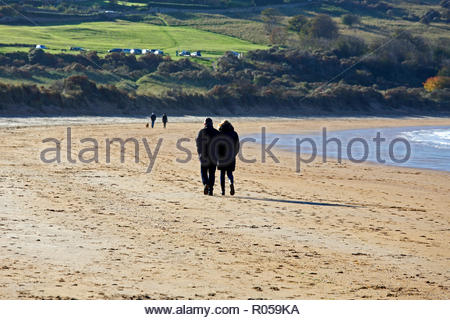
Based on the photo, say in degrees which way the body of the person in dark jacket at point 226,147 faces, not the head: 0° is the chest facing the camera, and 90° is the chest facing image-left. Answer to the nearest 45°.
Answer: approximately 180°

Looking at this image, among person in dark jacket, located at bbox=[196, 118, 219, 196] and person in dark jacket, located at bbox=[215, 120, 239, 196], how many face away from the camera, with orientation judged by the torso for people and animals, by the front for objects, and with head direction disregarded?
2

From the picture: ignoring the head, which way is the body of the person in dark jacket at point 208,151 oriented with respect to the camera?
away from the camera
